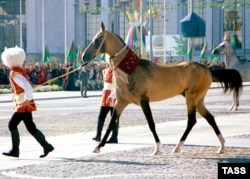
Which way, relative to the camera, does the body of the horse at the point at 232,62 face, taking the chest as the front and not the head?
to the viewer's left

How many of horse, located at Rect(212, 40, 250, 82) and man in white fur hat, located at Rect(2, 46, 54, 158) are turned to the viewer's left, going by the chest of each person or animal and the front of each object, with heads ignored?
2

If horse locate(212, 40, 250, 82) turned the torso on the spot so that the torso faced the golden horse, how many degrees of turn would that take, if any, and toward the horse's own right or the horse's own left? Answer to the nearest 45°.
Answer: approximately 90° to the horse's own left

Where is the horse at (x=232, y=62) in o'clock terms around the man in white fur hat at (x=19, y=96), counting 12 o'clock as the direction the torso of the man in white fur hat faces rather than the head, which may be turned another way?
The horse is roughly at 4 o'clock from the man in white fur hat.

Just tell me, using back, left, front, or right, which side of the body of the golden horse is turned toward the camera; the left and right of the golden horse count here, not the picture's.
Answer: left

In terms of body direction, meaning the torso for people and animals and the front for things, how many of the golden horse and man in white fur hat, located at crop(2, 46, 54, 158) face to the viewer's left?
2

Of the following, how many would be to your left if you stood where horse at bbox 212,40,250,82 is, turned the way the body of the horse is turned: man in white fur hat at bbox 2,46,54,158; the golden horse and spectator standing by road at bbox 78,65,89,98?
2

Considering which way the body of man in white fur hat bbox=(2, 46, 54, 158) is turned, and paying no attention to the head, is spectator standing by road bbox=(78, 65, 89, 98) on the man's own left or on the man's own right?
on the man's own right

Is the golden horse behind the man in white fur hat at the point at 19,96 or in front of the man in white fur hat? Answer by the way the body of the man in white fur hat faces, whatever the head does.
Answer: behind

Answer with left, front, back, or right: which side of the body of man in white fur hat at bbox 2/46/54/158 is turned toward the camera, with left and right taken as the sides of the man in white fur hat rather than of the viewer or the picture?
left
